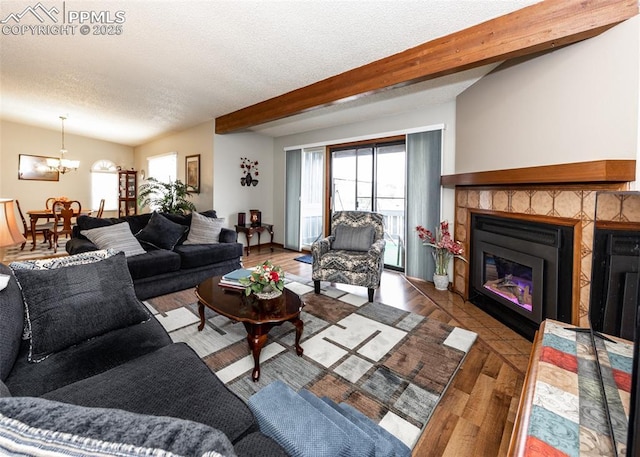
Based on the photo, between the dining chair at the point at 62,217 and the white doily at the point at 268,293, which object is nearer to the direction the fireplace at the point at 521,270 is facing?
the white doily

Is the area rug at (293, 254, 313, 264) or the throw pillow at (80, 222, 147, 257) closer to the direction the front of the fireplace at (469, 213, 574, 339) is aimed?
the throw pillow

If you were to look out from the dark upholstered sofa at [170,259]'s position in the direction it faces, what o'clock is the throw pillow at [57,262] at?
The throw pillow is roughly at 2 o'clock from the dark upholstered sofa.

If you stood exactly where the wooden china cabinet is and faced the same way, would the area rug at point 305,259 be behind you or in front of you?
in front

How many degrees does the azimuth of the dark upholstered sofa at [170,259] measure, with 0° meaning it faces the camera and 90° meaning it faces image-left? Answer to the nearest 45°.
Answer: approximately 315°

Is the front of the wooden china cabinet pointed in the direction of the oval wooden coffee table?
yes

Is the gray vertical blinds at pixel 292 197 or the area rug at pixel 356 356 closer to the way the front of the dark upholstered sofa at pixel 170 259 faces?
the area rug

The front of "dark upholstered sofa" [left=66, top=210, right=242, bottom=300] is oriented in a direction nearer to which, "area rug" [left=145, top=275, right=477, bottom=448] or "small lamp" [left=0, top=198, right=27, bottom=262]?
the area rug

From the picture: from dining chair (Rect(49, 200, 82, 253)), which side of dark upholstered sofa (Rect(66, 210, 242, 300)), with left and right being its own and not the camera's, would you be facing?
back

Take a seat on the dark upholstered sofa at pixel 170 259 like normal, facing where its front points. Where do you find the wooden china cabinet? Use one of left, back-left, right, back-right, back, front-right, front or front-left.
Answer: back-left

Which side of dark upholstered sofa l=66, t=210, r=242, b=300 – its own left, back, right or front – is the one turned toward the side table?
left
